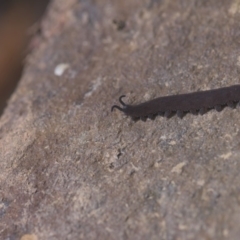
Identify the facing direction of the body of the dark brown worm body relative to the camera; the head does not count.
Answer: to the viewer's left
